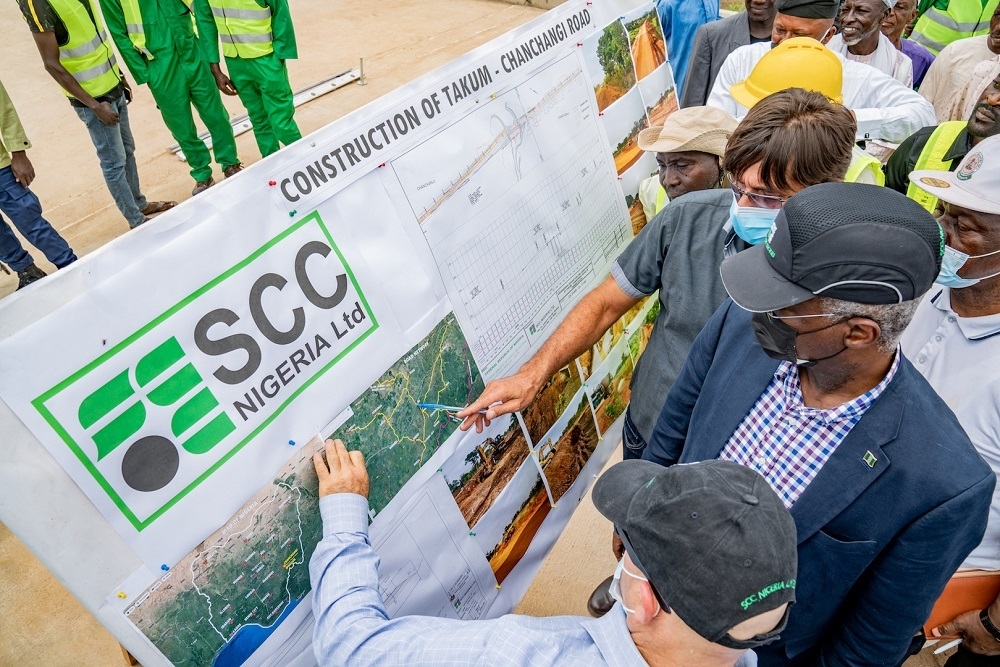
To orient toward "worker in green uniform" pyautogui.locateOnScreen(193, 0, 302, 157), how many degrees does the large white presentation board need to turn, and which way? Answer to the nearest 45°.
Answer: approximately 135° to its left

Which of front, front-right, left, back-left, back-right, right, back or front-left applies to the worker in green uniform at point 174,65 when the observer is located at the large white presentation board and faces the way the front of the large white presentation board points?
back-left

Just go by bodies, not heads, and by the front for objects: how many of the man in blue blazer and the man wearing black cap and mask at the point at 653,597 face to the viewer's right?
0

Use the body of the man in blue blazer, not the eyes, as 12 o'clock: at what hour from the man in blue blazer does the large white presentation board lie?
The large white presentation board is roughly at 1 o'clock from the man in blue blazer.

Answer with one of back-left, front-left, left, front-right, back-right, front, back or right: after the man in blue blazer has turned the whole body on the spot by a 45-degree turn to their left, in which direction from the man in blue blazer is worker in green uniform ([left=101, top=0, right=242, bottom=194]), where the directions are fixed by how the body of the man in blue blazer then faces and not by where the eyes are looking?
back-right

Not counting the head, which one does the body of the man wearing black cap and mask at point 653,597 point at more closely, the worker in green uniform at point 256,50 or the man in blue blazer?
the worker in green uniform

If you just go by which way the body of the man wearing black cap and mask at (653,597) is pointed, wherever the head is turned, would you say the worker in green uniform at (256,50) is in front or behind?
in front

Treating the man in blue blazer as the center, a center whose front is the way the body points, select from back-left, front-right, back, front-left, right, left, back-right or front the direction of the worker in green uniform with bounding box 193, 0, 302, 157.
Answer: right

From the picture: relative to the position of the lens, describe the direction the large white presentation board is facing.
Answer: facing the viewer and to the right of the viewer

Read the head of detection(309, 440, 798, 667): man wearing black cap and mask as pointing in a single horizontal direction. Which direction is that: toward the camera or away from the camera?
away from the camera

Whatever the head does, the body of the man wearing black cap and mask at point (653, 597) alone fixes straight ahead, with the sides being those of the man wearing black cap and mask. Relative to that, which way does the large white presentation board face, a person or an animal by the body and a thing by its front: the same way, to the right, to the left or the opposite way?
the opposite way
